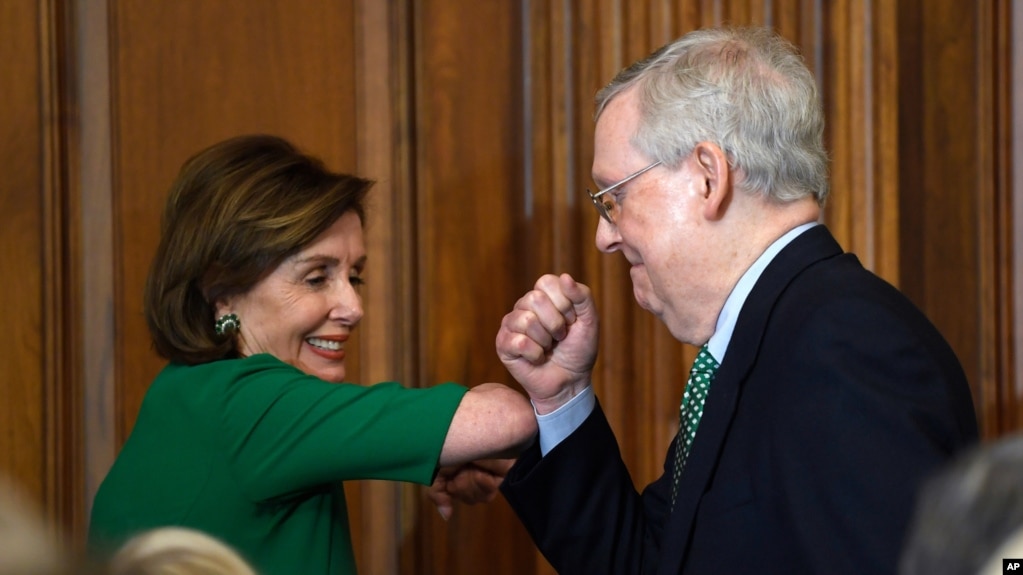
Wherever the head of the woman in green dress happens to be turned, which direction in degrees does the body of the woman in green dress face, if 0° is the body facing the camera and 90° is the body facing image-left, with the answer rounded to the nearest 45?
approximately 270°

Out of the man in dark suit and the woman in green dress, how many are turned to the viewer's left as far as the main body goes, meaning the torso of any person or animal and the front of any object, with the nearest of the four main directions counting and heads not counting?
1

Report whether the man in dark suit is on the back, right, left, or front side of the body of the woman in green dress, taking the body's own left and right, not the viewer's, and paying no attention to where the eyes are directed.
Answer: front

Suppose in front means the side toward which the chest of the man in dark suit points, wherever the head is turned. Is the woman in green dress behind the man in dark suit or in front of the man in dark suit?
in front

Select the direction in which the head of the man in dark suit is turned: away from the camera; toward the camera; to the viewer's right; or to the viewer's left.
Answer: to the viewer's left

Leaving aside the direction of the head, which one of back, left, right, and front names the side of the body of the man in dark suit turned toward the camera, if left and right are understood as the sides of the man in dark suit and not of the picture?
left

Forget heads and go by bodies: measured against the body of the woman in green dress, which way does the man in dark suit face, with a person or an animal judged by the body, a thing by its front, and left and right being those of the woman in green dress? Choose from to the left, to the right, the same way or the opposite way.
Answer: the opposite way
